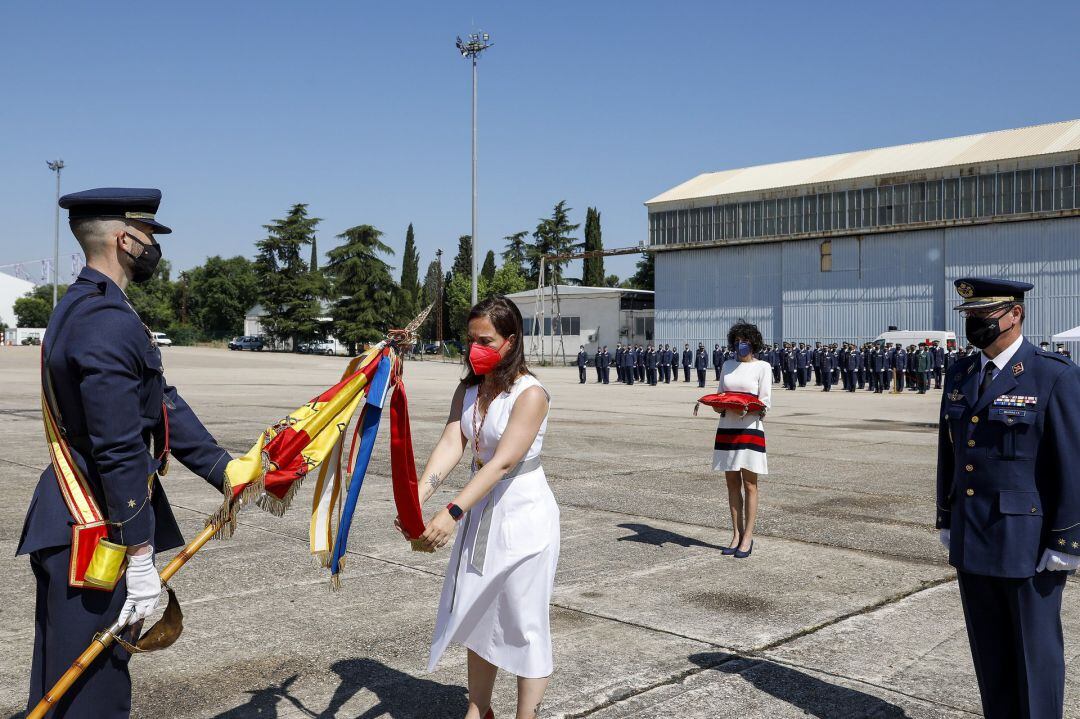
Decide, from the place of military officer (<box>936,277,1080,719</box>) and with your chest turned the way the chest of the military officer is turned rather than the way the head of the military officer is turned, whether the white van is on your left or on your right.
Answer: on your right

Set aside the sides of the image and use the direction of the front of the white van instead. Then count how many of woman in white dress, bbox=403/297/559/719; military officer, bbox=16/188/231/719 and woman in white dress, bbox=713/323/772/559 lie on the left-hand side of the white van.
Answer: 3

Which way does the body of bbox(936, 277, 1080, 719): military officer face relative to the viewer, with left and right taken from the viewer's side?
facing the viewer and to the left of the viewer

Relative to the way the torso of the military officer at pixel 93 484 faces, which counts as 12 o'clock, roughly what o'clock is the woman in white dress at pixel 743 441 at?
The woman in white dress is roughly at 11 o'clock from the military officer.

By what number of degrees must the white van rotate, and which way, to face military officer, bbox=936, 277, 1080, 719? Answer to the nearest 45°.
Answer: approximately 90° to its left

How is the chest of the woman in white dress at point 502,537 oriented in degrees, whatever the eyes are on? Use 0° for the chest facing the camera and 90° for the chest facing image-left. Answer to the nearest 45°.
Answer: approximately 45°

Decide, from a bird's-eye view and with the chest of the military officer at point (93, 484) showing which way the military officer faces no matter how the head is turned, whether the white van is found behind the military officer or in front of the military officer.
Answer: in front

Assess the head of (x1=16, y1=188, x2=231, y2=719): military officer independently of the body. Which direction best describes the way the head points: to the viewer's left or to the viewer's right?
to the viewer's right

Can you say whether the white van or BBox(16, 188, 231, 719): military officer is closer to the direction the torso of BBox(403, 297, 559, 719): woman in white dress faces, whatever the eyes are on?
the military officer

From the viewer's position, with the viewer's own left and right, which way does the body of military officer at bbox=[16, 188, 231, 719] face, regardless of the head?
facing to the right of the viewer

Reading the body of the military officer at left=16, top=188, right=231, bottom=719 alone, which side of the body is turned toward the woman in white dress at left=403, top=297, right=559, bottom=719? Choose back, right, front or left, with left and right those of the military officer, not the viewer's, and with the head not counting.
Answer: front

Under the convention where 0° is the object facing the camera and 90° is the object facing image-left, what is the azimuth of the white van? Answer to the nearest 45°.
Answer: approximately 90°
